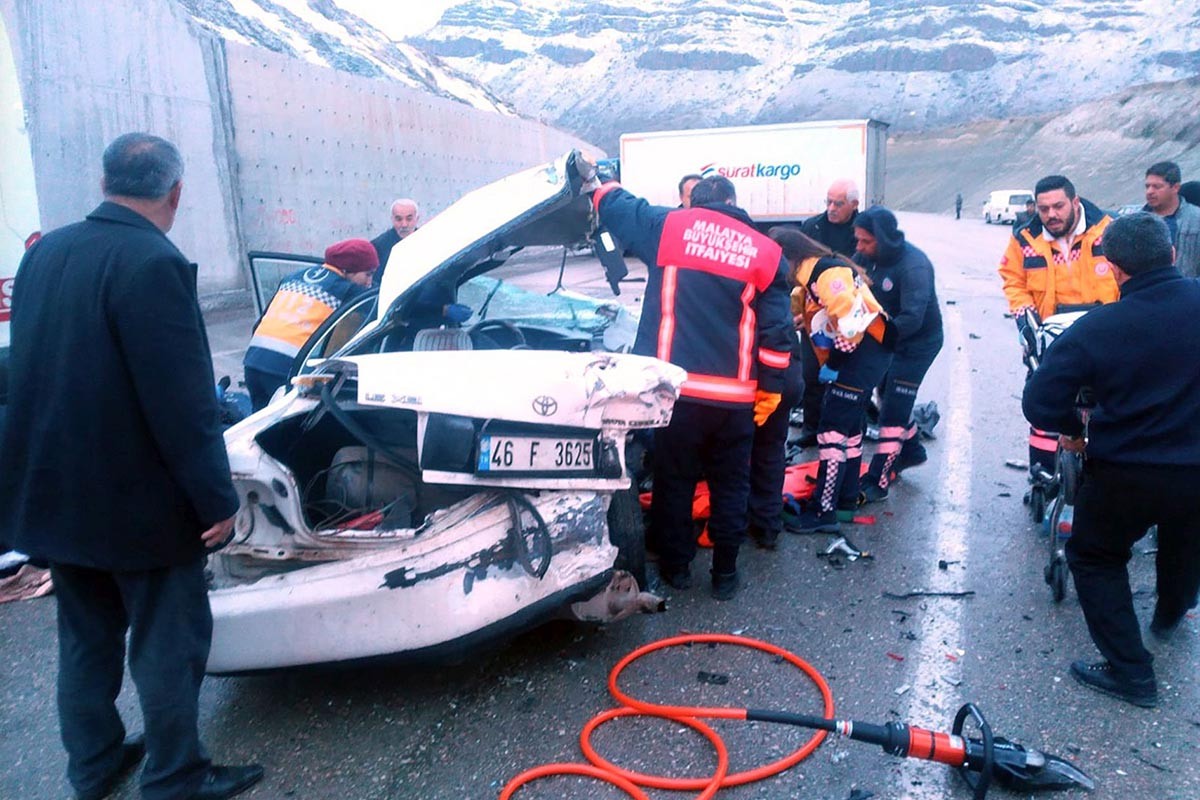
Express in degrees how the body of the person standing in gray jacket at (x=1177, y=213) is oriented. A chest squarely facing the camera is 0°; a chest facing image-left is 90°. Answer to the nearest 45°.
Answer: approximately 45°

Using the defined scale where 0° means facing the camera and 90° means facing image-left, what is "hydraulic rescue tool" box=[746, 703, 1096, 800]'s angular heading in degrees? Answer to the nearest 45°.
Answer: approximately 270°

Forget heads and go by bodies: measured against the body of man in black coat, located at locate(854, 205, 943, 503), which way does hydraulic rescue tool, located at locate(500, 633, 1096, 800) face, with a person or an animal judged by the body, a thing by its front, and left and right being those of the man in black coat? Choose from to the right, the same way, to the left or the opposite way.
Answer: the opposite way

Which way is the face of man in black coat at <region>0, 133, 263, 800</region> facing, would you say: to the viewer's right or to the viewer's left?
to the viewer's right

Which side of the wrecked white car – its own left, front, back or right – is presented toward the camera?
back

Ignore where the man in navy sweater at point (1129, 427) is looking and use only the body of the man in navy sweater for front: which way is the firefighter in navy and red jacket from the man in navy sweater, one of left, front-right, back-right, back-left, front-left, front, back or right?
front-left

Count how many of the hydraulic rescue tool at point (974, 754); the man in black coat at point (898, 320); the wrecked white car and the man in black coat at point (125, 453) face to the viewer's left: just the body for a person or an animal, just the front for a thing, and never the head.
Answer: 1

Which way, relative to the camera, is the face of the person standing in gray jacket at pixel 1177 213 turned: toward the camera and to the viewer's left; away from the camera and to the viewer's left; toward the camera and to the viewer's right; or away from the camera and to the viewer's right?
toward the camera and to the viewer's left

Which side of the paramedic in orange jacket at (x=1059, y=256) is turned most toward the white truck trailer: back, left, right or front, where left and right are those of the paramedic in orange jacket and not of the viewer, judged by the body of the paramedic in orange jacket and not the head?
back

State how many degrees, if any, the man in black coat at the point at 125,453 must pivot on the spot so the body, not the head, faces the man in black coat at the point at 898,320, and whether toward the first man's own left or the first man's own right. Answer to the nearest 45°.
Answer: approximately 45° to the first man's own right

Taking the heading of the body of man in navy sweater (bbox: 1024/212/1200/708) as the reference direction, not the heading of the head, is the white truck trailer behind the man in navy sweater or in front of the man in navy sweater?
in front

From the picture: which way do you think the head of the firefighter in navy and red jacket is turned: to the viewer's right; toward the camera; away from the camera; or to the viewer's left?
away from the camera

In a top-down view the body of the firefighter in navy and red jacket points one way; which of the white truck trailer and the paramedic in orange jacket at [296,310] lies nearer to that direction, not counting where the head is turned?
the white truck trailer

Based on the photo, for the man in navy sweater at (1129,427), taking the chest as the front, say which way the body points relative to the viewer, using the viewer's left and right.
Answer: facing away from the viewer and to the left of the viewer

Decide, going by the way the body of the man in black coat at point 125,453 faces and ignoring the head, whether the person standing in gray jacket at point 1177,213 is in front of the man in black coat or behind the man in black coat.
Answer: in front

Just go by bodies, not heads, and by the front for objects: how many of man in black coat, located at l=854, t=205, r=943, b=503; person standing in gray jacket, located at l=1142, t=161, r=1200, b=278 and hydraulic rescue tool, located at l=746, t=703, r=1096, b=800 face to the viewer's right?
1

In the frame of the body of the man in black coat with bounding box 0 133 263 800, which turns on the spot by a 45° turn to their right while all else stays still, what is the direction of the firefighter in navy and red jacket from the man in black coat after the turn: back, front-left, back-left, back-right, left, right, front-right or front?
front

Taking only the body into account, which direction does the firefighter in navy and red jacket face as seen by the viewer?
away from the camera
